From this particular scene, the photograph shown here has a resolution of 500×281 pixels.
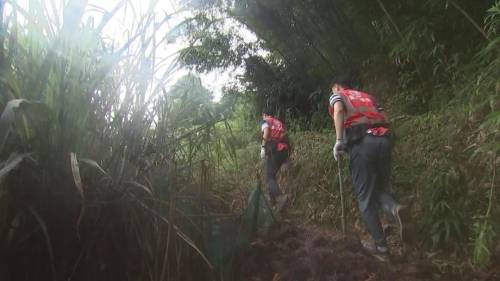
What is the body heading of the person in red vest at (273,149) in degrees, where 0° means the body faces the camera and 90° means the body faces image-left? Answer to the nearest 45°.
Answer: approximately 135°

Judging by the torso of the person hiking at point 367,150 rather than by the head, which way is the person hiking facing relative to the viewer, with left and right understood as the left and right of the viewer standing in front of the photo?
facing away from the viewer and to the left of the viewer

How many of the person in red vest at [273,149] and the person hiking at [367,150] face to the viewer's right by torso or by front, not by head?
0

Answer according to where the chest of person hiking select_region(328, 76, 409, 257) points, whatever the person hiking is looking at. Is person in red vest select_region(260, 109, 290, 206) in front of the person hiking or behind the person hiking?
in front
